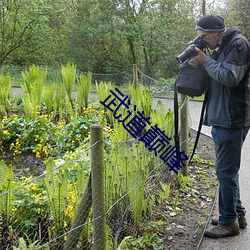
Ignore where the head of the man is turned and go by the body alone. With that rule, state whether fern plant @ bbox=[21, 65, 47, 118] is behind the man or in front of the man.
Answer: in front

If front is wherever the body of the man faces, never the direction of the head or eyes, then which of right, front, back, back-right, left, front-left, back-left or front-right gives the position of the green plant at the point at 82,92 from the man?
front-right

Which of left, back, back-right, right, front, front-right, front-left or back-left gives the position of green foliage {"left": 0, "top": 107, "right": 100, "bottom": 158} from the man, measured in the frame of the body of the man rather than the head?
front-right

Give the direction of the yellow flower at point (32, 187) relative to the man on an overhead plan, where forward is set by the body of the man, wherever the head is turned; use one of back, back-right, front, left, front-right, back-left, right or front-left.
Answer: front

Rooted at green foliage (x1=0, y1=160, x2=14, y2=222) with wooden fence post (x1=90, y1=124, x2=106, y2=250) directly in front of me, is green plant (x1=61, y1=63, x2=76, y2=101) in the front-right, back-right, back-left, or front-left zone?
back-left

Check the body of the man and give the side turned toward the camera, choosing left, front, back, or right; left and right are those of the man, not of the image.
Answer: left

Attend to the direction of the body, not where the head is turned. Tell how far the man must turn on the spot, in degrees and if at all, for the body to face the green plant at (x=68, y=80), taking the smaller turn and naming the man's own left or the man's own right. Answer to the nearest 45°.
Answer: approximately 45° to the man's own right

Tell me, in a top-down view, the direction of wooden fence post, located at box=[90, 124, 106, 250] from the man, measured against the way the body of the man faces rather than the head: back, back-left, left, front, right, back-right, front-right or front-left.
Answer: front-left

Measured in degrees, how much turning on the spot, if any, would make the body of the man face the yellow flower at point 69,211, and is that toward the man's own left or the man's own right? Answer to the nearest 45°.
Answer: approximately 45° to the man's own left

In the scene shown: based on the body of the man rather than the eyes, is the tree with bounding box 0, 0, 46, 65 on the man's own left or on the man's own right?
on the man's own right
